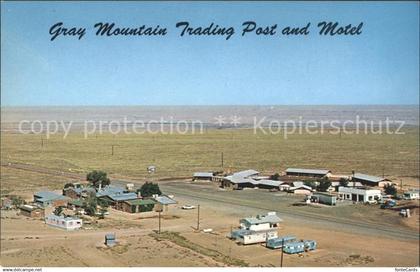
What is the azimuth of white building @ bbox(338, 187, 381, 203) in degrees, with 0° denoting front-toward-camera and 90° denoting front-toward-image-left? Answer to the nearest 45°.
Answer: approximately 45°

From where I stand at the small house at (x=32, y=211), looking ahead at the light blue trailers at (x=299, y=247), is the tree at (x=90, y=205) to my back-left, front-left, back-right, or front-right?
front-left

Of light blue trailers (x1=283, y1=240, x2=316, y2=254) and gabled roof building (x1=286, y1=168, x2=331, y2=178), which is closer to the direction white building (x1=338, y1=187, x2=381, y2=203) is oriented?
the light blue trailers

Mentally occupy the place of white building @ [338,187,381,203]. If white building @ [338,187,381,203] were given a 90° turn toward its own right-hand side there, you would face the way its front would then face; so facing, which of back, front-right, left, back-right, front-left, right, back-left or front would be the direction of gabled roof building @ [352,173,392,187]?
front-right

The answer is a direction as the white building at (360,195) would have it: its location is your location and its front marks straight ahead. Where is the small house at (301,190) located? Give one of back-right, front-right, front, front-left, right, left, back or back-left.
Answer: front-right

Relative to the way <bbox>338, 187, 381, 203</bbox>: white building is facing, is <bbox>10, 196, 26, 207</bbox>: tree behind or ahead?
ahead

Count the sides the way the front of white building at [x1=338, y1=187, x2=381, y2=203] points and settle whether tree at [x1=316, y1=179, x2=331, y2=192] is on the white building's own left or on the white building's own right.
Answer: on the white building's own right

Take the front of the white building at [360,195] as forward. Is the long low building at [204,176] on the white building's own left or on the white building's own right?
on the white building's own right

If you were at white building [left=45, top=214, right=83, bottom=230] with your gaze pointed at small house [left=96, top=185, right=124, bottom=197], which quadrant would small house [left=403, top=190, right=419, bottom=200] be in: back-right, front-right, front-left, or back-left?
front-right

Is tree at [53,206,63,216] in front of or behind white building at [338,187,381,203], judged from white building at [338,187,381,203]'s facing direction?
in front
